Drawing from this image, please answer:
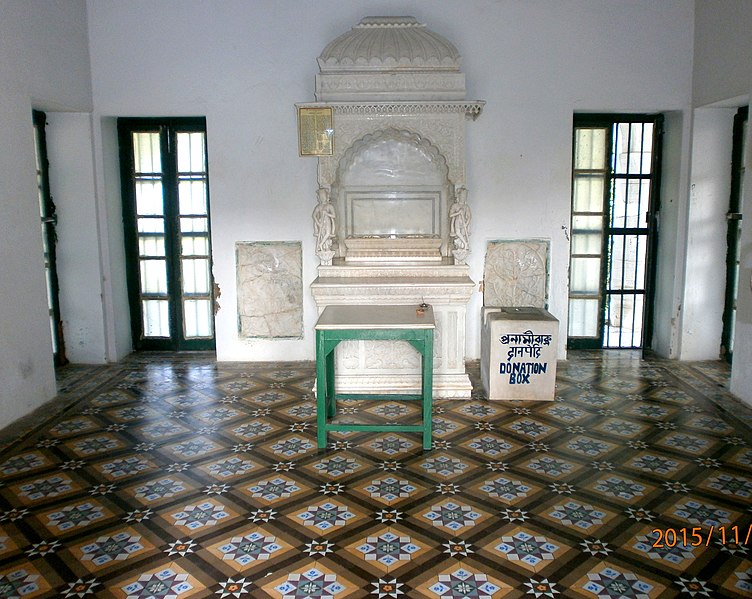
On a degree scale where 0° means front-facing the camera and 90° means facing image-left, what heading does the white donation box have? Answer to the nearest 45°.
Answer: approximately 0°

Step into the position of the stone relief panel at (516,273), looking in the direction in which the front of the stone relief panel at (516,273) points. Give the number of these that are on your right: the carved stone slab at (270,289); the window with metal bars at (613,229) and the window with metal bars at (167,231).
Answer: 2

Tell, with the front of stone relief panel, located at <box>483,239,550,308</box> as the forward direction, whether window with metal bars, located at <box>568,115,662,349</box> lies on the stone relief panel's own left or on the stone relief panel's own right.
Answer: on the stone relief panel's own left

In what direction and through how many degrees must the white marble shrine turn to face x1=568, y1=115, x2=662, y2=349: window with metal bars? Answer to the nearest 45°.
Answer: approximately 90° to its left

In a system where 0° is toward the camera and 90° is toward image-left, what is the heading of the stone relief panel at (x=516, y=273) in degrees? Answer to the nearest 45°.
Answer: approximately 0°

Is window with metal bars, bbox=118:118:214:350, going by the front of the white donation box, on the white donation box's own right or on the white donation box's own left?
on the white donation box's own right

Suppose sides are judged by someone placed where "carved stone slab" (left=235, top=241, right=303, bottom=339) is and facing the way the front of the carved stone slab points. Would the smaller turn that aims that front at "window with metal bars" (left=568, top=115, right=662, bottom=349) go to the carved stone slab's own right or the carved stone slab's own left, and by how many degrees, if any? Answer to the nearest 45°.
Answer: approximately 90° to the carved stone slab's own left
